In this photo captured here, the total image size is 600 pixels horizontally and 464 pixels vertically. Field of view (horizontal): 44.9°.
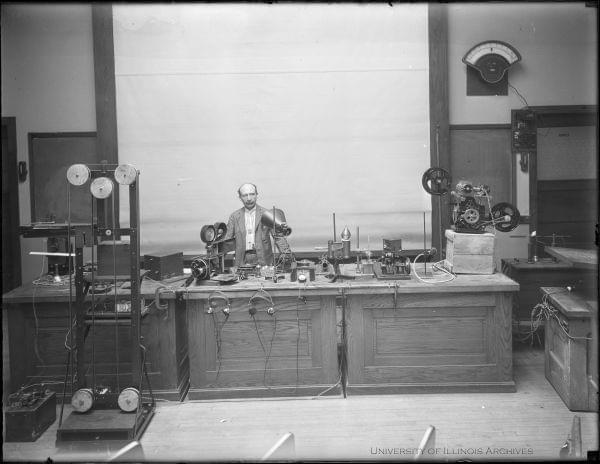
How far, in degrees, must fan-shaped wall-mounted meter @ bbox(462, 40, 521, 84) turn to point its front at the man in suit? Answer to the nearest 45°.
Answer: approximately 45° to its right

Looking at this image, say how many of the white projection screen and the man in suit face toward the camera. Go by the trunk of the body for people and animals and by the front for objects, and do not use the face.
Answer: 2

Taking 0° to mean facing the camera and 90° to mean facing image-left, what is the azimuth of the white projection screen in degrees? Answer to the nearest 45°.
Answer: approximately 0°

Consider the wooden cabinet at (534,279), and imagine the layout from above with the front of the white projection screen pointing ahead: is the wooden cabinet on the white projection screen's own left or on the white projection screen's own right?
on the white projection screen's own left

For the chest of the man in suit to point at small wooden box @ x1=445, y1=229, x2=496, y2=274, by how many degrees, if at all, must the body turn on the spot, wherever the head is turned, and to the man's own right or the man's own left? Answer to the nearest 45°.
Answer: approximately 45° to the man's own left

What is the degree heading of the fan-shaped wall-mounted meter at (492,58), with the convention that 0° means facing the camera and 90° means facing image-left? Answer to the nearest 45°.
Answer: approximately 0°

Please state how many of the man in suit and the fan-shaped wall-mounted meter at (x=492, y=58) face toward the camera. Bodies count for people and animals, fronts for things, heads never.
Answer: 2
